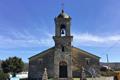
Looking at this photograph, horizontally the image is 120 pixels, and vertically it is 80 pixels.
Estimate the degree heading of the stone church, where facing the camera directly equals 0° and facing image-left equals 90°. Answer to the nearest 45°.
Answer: approximately 0°
